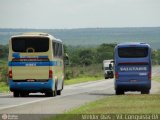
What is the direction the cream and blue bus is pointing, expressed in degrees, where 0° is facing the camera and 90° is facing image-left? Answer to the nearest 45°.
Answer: approximately 180°
